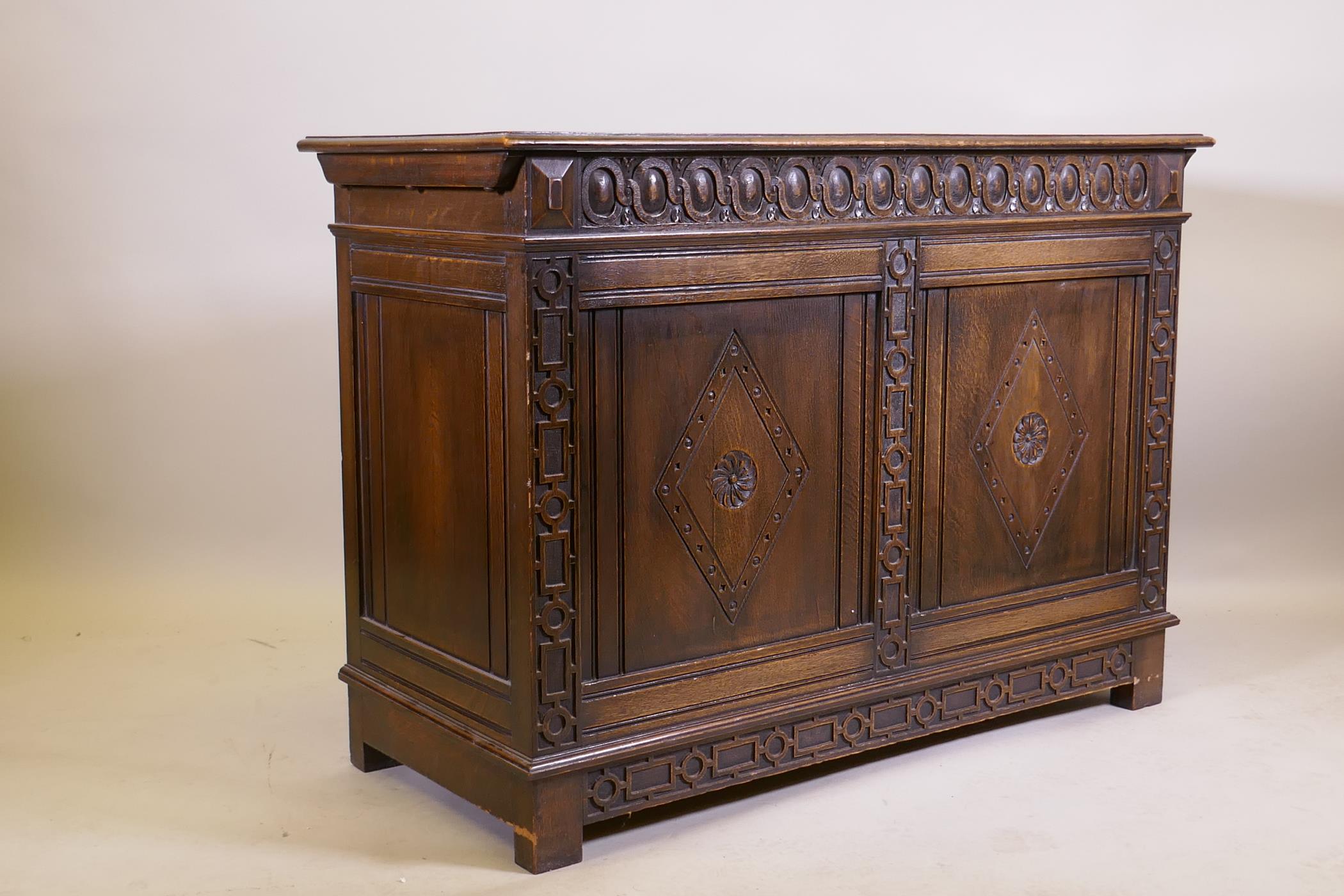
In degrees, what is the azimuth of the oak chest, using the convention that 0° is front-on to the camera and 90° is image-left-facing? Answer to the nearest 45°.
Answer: approximately 315°
